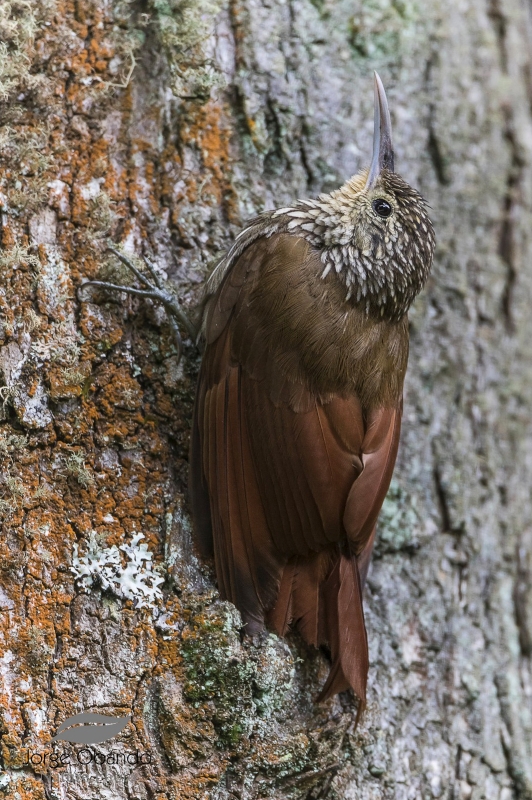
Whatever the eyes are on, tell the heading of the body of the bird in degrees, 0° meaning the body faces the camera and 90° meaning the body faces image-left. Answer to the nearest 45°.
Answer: approximately 135°
